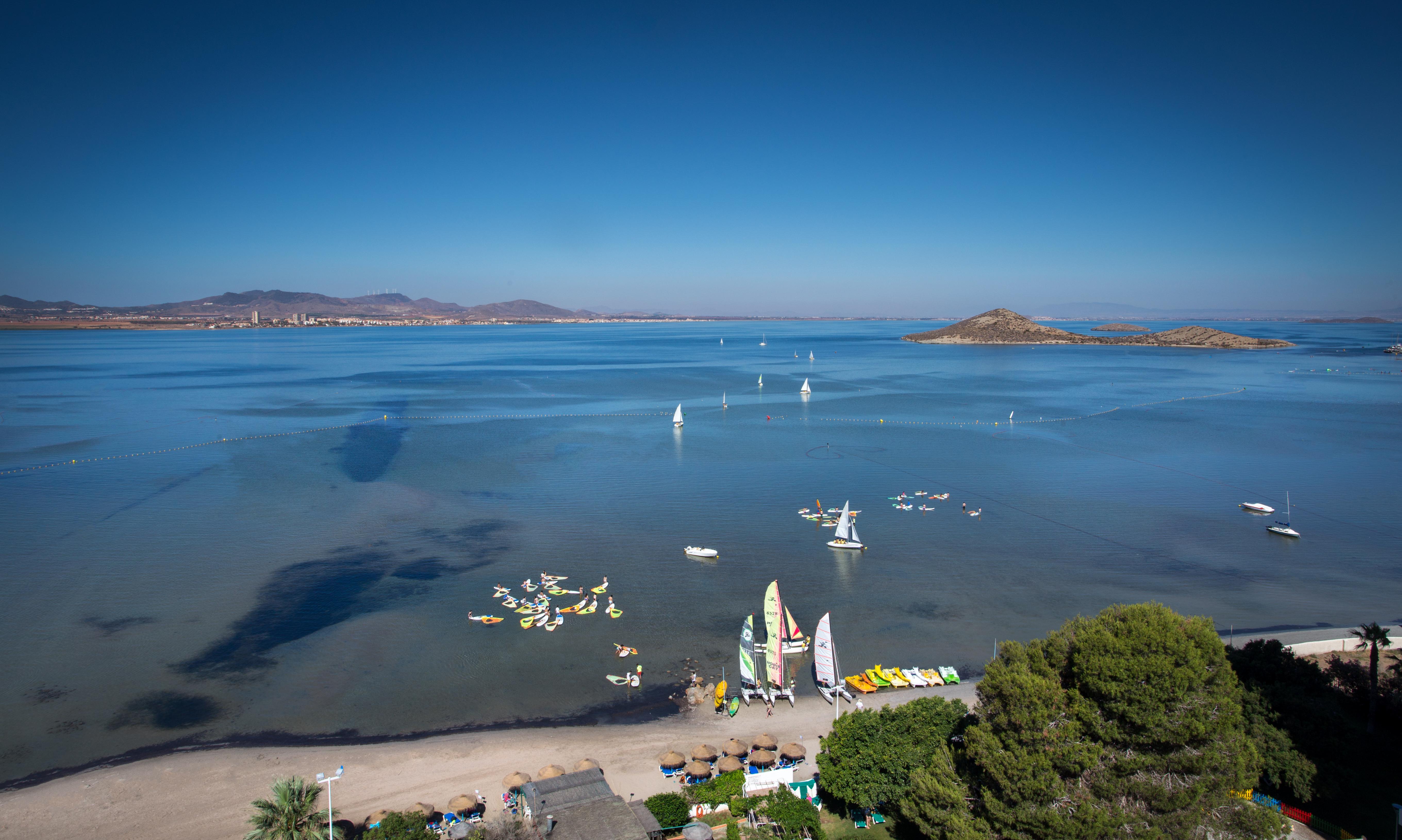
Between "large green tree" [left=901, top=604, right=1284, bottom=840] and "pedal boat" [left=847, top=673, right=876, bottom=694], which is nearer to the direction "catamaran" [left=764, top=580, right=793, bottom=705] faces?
the large green tree

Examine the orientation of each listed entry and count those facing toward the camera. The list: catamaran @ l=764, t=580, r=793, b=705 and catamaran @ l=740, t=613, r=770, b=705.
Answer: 2

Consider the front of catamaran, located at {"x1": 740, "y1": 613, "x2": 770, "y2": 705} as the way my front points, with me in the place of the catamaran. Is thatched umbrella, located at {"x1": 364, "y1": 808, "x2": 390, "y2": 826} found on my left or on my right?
on my right

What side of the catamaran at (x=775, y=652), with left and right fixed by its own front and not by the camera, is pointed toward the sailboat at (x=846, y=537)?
back

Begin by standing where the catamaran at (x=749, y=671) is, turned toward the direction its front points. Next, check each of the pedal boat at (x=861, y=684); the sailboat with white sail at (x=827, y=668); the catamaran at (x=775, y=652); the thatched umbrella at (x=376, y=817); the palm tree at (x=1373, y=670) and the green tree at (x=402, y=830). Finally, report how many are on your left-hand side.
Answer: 4

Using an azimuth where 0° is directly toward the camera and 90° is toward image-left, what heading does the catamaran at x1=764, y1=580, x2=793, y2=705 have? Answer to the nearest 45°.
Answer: approximately 0°

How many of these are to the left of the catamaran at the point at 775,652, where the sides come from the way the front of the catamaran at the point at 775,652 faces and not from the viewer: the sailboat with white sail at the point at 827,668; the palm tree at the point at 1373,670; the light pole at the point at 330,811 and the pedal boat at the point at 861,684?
3

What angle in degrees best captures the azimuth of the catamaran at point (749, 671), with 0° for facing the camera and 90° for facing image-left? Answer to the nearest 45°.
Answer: approximately 0°
